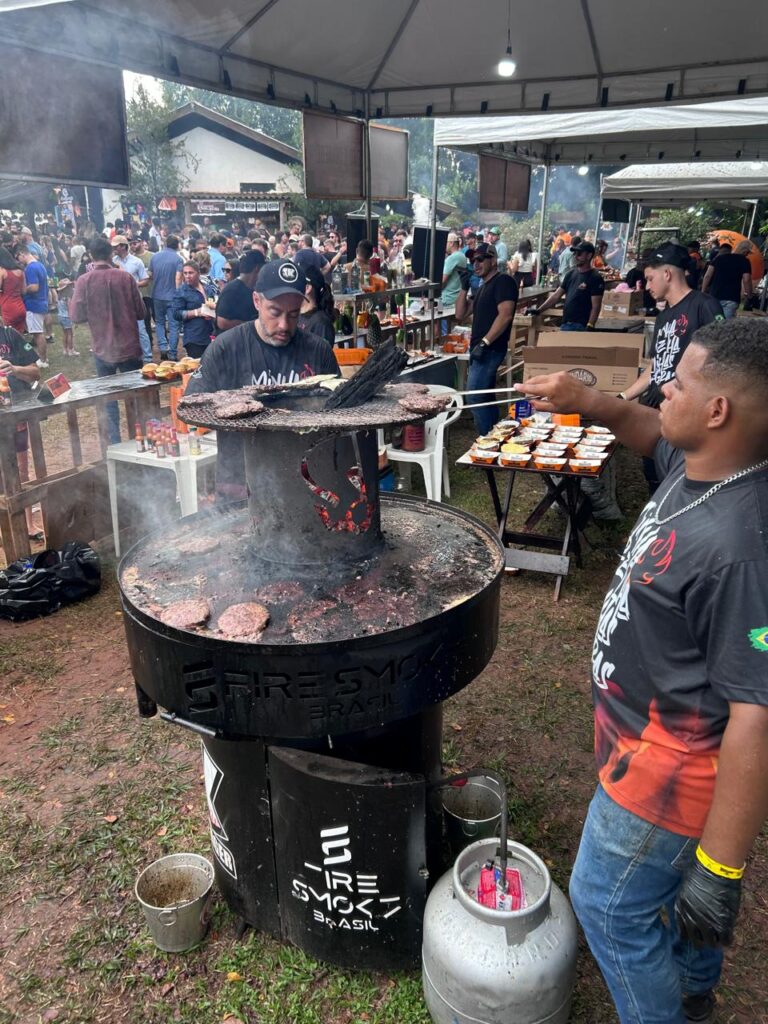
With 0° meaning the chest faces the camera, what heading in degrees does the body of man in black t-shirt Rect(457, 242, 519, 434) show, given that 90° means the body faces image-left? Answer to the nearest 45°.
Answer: approximately 45°

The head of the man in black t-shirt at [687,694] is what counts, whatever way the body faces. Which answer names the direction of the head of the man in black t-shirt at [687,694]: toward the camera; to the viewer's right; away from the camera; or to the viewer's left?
to the viewer's left

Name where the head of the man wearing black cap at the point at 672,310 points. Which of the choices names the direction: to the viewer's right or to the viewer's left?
to the viewer's left

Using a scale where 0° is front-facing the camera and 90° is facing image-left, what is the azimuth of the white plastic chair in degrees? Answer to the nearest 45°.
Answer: approximately 90°
